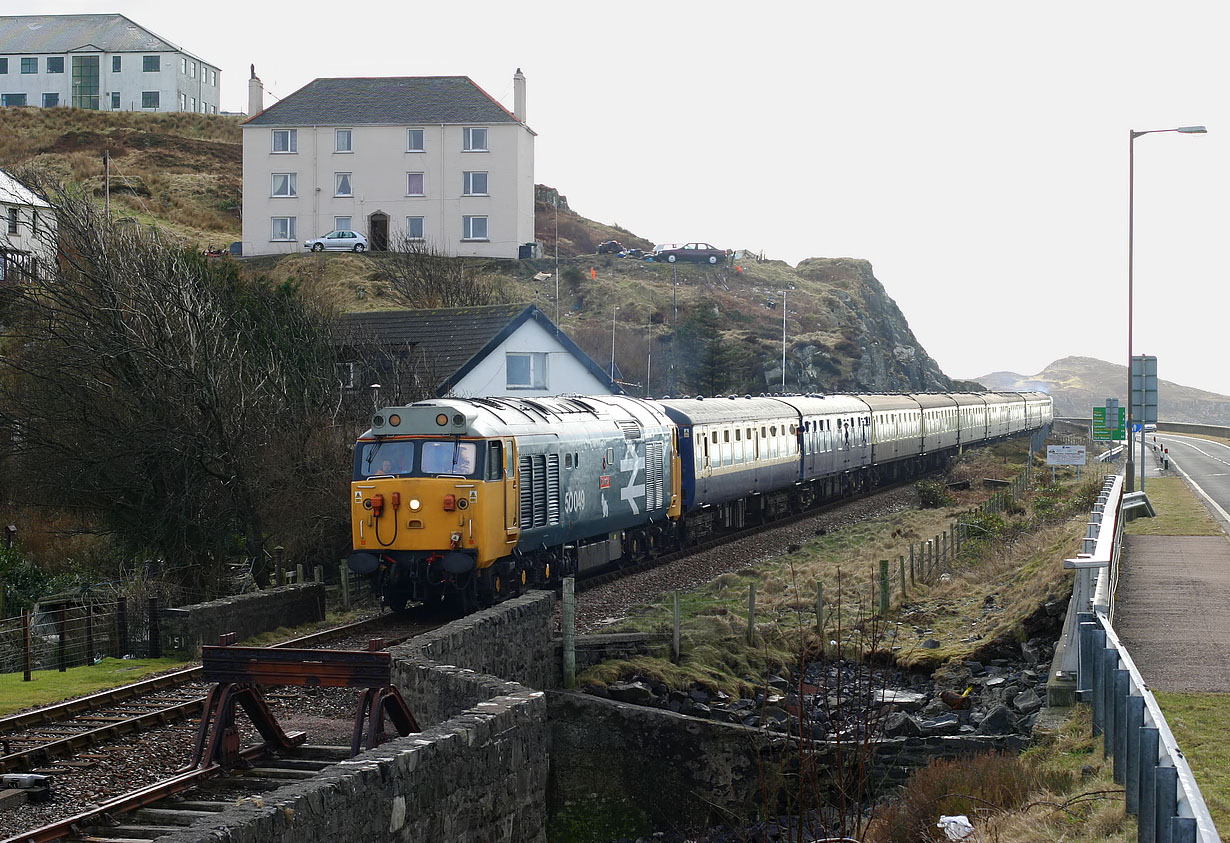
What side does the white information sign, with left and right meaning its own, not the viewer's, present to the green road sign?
back

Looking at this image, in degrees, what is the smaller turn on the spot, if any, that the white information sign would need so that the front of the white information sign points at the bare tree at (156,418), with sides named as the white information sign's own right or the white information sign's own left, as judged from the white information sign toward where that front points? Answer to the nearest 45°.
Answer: approximately 45° to the white information sign's own right

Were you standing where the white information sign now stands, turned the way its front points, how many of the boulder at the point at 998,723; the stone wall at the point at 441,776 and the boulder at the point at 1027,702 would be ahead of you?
3

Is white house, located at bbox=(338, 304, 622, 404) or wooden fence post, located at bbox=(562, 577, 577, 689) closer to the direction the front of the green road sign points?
the wooden fence post

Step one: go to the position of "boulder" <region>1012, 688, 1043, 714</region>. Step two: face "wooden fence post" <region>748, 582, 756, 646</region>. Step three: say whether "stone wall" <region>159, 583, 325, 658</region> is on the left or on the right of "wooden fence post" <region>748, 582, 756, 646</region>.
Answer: left

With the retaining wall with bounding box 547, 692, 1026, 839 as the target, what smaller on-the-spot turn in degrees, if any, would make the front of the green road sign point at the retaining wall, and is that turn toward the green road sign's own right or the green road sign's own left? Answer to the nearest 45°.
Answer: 0° — it already faces it

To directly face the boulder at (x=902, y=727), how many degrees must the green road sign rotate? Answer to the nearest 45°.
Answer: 0° — it already faces it
